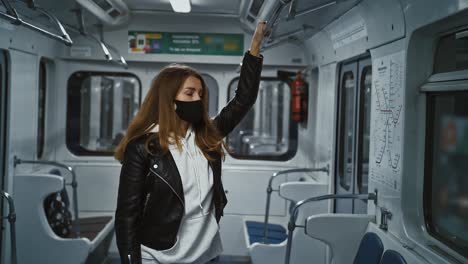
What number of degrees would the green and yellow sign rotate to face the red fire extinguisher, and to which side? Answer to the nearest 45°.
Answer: approximately 90° to its left

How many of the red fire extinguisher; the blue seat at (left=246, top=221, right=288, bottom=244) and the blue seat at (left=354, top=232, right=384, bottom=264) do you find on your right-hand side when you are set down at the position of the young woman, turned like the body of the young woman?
0

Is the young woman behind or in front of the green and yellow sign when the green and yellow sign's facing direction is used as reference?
in front

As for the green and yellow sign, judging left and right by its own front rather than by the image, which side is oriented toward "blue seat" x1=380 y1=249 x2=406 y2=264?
front

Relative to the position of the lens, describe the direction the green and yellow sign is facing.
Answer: facing the viewer

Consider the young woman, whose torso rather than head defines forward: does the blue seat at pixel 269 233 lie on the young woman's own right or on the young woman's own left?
on the young woman's own left

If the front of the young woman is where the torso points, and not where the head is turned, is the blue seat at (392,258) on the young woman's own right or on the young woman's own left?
on the young woman's own left

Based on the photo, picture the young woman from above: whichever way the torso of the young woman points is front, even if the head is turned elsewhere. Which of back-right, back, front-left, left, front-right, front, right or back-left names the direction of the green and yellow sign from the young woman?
back-left

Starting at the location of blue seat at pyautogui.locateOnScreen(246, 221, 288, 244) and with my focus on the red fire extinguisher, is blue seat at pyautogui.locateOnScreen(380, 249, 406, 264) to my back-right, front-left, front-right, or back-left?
back-right

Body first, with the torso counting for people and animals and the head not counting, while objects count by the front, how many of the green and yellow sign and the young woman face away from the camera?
0

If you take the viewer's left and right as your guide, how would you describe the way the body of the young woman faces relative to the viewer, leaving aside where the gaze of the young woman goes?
facing the viewer and to the right of the viewer

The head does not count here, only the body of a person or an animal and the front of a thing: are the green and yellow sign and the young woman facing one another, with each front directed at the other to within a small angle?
no

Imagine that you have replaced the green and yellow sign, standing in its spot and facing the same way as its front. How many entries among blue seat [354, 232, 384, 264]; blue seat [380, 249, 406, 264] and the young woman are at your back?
0
